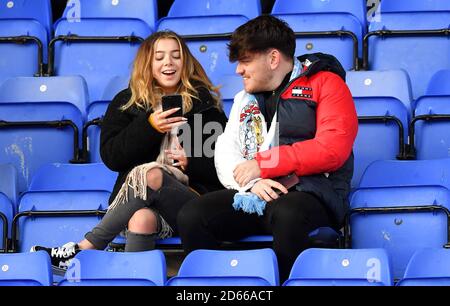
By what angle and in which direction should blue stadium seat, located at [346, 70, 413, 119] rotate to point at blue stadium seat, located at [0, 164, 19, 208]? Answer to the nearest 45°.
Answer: approximately 90° to its right

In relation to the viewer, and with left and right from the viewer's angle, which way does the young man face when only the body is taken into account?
facing the viewer and to the left of the viewer

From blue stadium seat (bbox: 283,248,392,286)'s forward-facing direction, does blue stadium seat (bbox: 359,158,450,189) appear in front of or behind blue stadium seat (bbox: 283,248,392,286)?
behind

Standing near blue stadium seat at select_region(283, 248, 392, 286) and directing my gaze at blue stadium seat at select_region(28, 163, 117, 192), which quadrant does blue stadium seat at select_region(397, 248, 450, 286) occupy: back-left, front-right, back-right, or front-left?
back-right

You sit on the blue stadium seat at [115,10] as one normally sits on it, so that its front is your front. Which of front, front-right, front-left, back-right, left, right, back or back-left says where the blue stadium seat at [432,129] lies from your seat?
front-left

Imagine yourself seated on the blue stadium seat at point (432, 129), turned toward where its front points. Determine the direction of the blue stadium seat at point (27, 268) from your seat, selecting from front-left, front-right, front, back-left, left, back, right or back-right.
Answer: front-right

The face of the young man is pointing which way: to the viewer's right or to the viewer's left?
to the viewer's left

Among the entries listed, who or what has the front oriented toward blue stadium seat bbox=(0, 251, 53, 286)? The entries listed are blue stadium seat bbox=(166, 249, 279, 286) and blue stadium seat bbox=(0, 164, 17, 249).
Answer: blue stadium seat bbox=(0, 164, 17, 249)

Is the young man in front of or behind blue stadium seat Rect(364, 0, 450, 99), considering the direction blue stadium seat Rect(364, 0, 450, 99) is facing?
in front
